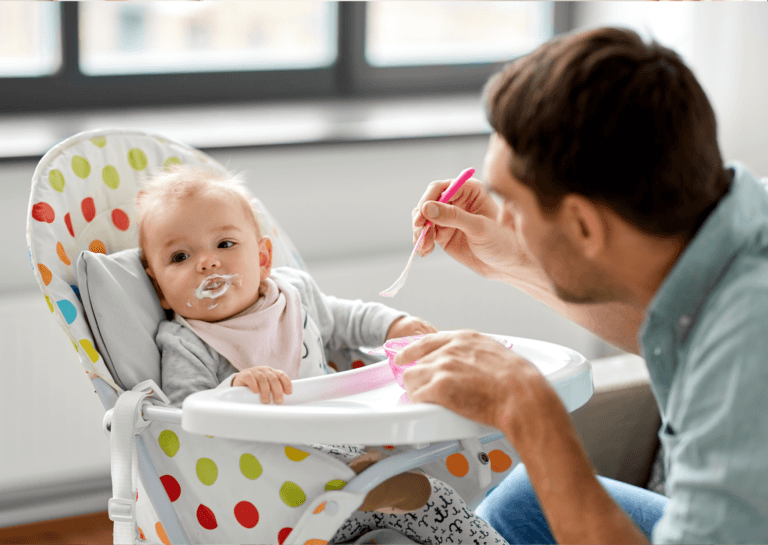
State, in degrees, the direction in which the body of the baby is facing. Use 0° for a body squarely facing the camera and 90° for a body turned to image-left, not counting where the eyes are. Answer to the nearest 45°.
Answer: approximately 315°

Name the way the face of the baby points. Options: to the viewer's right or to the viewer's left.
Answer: to the viewer's right

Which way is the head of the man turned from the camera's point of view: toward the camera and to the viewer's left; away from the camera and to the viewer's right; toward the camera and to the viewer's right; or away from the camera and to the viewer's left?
away from the camera and to the viewer's left
